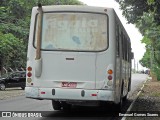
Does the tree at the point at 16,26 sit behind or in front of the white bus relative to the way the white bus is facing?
in front

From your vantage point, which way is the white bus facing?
away from the camera
